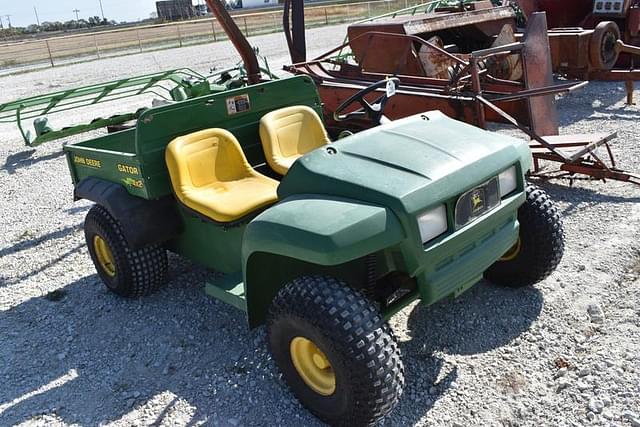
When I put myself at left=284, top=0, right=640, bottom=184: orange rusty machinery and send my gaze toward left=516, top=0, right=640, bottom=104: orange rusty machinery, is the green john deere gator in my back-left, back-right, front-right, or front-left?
back-right

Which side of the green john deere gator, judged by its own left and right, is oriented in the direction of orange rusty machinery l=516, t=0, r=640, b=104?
left

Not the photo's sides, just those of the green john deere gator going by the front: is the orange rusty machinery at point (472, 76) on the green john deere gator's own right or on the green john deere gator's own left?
on the green john deere gator's own left

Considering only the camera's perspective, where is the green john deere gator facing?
facing the viewer and to the right of the viewer

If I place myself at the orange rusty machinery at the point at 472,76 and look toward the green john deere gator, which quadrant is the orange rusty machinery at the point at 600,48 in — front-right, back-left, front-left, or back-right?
back-left
